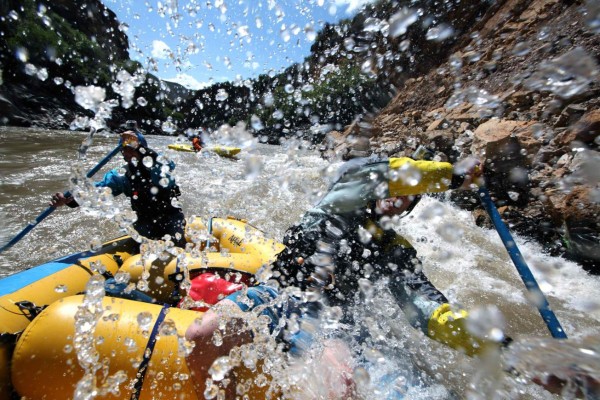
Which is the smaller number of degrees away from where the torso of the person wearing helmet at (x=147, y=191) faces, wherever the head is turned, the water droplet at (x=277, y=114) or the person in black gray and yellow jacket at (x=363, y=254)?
the person in black gray and yellow jacket

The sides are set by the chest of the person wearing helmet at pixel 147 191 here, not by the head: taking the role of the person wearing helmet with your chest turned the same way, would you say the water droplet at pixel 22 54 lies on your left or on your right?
on your right
